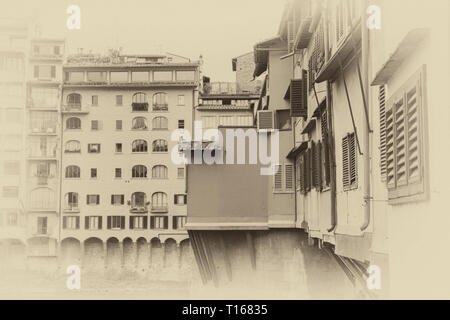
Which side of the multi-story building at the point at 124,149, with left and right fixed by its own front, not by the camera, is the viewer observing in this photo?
front

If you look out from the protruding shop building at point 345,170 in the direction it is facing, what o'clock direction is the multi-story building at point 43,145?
The multi-story building is roughly at 2 o'clock from the protruding shop building.

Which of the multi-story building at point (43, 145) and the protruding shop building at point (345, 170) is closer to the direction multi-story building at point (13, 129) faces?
the protruding shop building

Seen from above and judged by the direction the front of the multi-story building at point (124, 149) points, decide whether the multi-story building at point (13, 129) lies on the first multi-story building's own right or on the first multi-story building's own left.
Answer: on the first multi-story building's own right

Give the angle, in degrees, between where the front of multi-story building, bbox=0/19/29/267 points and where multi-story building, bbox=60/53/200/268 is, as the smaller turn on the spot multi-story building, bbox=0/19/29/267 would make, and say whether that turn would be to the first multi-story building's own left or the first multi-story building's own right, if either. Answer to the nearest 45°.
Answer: approximately 90° to the first multi-story building's own left

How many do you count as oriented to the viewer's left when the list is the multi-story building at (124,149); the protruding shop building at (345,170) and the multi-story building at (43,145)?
1

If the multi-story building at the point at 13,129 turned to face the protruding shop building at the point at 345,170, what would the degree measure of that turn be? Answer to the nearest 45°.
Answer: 0° — it already faces it

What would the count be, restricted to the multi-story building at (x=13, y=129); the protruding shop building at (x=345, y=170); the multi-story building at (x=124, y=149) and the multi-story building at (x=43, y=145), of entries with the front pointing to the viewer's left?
1

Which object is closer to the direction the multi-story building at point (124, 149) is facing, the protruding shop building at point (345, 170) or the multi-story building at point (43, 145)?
the protruding shop building

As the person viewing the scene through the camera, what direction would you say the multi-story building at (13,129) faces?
facing the viewer

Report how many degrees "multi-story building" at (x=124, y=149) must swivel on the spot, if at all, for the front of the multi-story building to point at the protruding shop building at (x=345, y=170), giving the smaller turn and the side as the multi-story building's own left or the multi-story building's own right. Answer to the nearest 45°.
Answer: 0° — it already faces it

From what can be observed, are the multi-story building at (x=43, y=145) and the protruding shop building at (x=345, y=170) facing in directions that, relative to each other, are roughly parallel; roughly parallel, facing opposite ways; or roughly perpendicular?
roughly perpendicular
